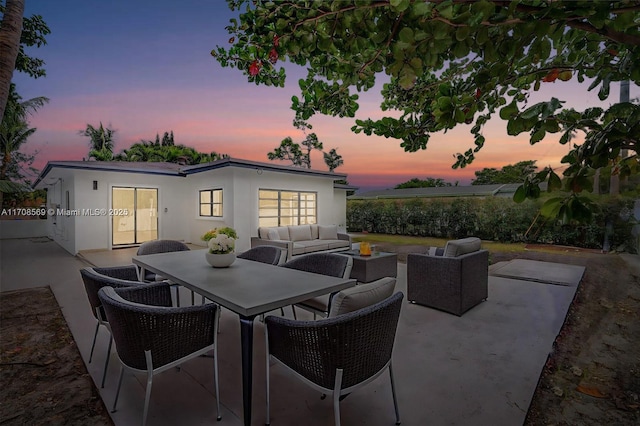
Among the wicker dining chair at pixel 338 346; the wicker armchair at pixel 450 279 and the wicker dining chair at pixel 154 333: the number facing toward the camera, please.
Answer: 0

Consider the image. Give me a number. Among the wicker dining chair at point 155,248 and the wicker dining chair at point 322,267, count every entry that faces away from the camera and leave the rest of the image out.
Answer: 0

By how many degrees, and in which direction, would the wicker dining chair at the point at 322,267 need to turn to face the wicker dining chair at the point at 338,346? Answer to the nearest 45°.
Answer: approximately 45° to its left

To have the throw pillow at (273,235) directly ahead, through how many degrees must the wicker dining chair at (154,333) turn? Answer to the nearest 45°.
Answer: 0° — it already faces it

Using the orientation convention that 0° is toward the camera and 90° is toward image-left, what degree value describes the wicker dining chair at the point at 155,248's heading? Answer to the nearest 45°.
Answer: approximately 315°

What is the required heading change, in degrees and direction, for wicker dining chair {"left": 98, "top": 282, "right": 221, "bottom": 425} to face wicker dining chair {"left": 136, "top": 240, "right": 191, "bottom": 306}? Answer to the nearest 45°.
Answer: approximately 45° to its left

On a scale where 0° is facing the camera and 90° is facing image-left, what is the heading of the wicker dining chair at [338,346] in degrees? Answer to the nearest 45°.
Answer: approximately 135°

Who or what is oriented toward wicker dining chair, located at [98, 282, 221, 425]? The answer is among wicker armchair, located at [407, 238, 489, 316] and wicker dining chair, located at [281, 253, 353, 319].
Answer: wicker dining chair, located at [281, 253, 353, 319]

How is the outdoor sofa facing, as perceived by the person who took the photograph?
facing the viewer and to the right of the viewer

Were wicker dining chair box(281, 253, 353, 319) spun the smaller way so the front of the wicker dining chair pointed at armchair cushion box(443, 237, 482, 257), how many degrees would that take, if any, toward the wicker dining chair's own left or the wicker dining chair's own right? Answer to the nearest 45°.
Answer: approximately 180°

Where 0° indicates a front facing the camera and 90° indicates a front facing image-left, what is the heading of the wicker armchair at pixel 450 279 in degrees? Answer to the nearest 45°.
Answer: approximately 135°

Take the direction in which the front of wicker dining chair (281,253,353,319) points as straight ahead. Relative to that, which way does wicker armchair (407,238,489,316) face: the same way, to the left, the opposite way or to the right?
to the right

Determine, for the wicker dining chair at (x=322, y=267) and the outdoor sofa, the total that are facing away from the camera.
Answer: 0

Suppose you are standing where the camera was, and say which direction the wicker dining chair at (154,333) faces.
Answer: facing away from the viewer and to the right of the viewer

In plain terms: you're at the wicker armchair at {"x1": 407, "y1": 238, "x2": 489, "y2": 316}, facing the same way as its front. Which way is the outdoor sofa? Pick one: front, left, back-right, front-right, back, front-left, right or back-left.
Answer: front

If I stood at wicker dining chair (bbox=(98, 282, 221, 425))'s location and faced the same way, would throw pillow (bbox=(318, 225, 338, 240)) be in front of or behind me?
in front

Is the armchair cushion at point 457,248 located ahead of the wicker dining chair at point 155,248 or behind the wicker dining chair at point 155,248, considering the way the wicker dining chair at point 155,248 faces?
ahead

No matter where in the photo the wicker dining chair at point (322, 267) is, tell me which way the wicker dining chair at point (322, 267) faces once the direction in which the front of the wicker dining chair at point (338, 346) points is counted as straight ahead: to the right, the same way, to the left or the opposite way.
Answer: to the left
